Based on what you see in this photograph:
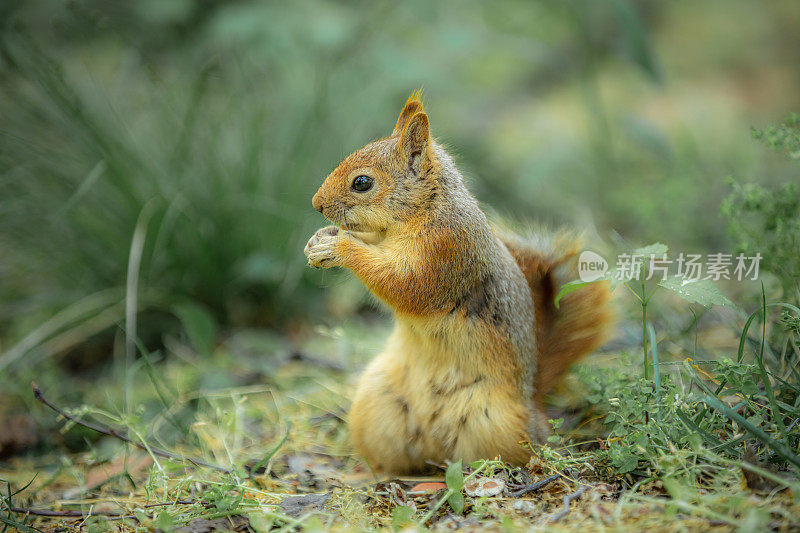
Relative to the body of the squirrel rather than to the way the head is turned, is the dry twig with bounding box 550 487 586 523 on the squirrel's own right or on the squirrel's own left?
on the squirrel's own left

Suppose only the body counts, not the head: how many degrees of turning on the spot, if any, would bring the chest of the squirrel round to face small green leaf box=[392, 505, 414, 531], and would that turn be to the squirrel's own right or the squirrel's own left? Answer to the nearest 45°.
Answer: approximately 90° to the squirrel's own left

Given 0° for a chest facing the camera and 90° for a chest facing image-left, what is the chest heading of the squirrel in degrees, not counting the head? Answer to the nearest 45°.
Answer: approximately 90°
